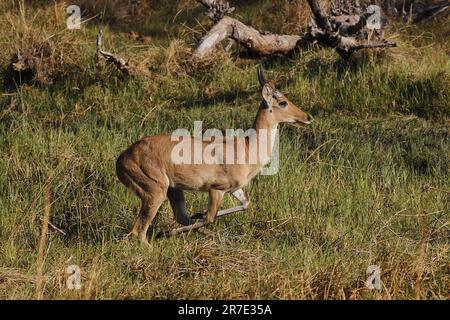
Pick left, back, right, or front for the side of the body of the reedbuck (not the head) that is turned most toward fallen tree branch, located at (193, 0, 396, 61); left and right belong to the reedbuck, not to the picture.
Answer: left

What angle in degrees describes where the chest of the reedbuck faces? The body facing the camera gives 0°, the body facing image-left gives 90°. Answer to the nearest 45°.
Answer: approximately 270°

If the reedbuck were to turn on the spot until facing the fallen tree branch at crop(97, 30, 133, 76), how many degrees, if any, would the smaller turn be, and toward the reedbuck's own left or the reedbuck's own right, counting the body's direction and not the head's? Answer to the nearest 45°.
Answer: approximately 90° to the reedbuck's own left
